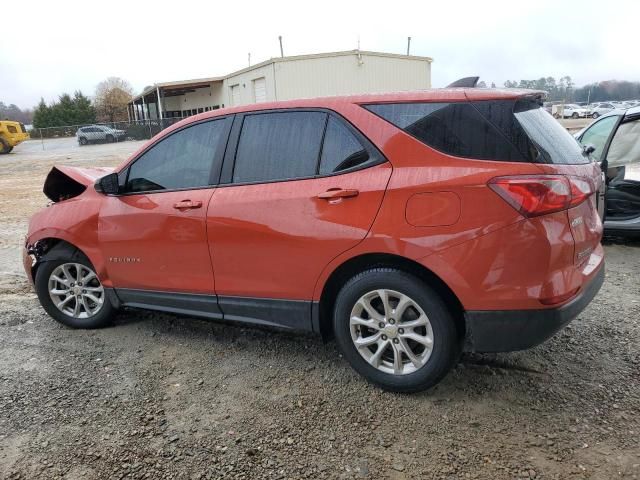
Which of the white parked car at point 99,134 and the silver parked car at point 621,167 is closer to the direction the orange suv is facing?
the white parked car

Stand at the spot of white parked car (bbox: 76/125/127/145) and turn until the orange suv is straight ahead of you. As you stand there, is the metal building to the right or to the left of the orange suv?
left

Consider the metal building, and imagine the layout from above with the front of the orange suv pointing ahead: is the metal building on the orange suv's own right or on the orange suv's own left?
on the orange suv's own right

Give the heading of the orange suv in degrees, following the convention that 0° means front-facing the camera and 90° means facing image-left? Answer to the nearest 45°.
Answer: approximately 135°

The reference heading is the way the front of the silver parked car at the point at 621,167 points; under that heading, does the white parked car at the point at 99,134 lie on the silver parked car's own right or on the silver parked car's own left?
on the silver parked car's own right

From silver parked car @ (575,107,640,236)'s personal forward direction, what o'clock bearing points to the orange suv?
The orange suv is roughly at 11 o'clock from the silver parked car.
